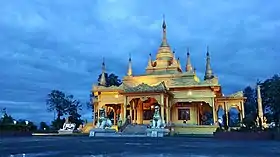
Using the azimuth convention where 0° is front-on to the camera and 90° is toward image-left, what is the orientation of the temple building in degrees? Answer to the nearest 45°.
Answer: approximately 45°
